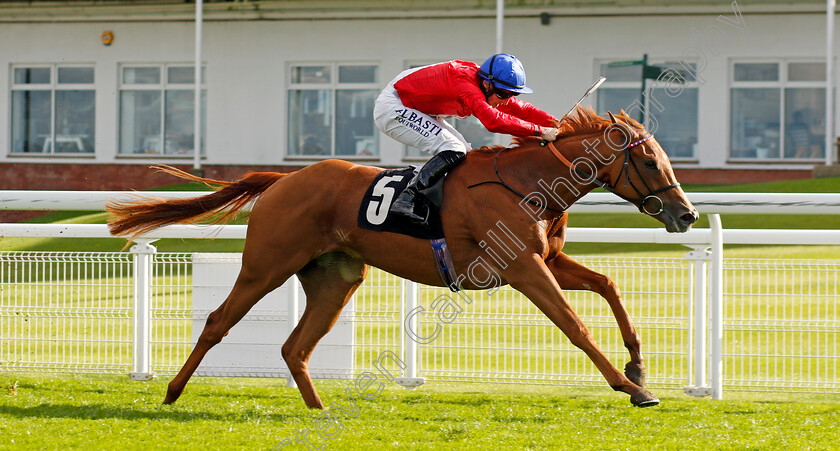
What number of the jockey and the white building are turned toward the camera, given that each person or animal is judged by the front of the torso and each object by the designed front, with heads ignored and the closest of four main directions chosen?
1

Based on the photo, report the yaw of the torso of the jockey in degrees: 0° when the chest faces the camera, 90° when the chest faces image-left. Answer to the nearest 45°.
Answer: approximately 270°

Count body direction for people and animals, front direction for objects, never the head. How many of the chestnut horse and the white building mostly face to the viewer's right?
1

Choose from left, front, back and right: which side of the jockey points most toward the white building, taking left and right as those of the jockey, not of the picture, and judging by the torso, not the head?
left

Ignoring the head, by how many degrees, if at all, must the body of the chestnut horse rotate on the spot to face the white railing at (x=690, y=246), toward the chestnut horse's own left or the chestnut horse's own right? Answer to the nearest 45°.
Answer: approximately 45° to the chestnut horse's own left

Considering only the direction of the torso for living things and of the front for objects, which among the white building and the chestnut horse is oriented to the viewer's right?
the chestnut horse

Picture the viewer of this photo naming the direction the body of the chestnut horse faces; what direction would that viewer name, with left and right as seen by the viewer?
facing to the right of the viewer

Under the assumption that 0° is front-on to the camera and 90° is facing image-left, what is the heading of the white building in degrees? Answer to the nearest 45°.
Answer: approximately 0°

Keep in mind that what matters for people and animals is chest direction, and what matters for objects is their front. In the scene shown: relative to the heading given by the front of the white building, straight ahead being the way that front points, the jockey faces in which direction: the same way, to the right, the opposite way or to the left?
to the left

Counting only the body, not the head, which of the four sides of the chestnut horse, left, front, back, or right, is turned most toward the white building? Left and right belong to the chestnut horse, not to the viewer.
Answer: left

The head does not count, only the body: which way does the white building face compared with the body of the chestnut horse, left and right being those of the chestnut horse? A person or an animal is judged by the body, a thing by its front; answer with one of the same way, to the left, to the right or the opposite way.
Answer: to the right
